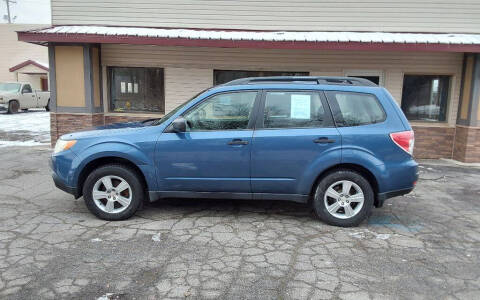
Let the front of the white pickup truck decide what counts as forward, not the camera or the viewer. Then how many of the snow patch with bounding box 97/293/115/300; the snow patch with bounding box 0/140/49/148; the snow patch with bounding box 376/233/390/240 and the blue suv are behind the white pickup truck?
0

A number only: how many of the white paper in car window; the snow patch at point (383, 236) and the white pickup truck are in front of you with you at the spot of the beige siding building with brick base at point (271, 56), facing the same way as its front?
2

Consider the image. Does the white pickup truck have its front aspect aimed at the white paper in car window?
no

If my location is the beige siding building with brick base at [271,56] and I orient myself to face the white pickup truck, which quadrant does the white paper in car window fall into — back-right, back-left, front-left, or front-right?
back-left

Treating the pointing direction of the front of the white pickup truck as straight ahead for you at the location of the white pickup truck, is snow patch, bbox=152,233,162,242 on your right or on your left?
on your left

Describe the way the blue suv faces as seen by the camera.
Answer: facing to the left of the viewer

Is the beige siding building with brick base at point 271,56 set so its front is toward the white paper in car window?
yes

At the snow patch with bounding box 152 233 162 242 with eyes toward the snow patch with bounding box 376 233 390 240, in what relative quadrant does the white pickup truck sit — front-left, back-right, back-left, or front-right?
back-left

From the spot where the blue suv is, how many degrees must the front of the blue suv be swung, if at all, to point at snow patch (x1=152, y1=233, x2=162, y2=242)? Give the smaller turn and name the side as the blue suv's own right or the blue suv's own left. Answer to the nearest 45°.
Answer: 0° — it already faces it

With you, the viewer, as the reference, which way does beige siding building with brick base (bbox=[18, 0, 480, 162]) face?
facing the viewer

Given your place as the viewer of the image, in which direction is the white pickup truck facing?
facing the viewer and to the left of the viewer

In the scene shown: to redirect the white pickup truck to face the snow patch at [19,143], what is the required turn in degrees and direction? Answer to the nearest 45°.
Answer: approximately 45° to its left

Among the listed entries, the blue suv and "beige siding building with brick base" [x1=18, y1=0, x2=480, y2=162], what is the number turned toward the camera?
1

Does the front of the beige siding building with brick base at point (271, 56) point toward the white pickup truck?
no

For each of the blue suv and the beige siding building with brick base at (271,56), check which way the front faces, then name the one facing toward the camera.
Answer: the beige siding building with brick base

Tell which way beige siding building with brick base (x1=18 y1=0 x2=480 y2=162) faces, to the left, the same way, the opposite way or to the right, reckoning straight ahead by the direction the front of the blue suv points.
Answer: to the left
